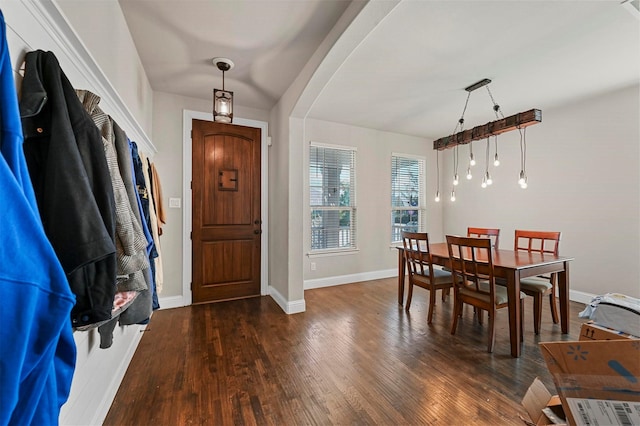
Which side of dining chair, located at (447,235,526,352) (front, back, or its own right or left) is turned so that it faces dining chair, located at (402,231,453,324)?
left

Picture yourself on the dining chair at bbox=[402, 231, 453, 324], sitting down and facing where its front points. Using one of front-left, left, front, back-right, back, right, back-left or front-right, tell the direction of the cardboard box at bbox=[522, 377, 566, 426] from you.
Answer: back-right

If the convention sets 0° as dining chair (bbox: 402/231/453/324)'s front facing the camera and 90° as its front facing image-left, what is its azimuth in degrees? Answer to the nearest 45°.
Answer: approximately 225°

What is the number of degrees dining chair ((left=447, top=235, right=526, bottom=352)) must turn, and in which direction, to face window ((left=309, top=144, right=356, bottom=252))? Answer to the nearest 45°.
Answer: approximately 90° to its left

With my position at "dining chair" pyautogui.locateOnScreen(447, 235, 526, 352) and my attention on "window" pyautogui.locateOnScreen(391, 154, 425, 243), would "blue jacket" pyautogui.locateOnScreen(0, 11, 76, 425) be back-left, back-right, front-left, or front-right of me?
back-left

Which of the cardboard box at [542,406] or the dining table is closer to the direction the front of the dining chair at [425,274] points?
the dining table

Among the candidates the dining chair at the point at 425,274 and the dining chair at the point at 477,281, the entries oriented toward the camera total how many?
0

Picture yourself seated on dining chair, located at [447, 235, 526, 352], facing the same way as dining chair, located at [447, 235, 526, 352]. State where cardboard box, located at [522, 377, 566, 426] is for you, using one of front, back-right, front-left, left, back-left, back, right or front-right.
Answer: back-right

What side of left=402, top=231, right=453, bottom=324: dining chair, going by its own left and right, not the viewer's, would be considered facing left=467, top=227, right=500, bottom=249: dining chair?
front

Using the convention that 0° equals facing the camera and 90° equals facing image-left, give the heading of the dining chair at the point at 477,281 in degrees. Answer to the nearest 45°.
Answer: approximately 225°
